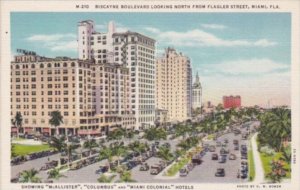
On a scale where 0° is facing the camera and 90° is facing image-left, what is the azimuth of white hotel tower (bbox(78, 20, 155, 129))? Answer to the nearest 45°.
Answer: approximately 315°

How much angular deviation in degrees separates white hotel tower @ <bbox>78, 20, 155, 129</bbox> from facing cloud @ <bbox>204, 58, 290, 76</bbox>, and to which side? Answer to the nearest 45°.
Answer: approximately 45° to its left
